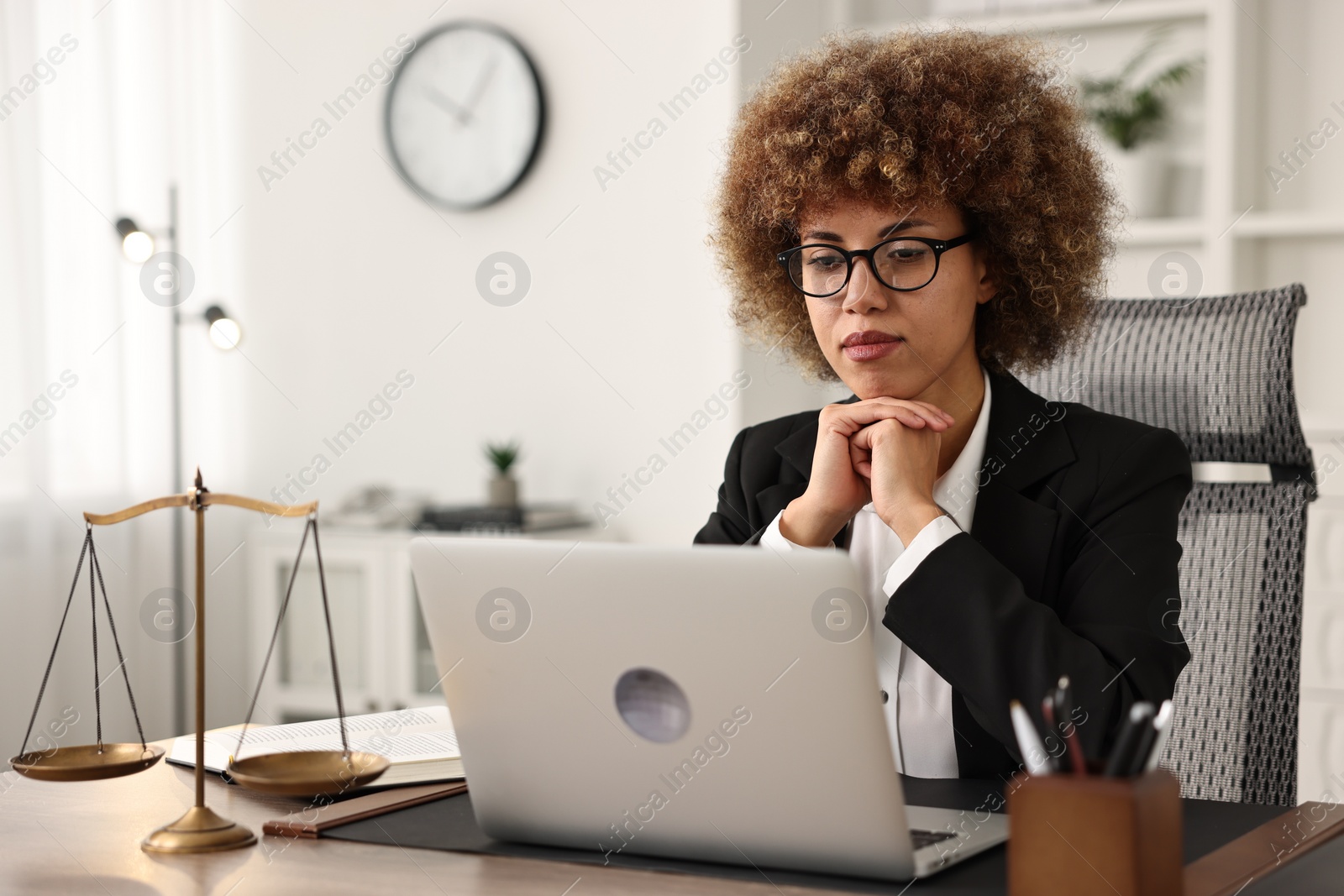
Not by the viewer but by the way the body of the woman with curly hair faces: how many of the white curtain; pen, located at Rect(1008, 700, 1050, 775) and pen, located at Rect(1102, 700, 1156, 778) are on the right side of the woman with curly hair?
1

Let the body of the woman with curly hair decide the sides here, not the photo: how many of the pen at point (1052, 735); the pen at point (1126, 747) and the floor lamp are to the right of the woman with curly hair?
1

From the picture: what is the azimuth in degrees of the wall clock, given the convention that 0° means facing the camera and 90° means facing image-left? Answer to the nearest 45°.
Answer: approximately 45°

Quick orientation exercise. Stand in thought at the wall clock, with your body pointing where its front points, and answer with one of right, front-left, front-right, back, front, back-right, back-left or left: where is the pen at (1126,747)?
front-left

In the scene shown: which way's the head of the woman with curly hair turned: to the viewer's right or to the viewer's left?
to the viewer's left

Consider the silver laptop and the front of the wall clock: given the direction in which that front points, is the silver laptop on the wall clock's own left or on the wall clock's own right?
on the wall clock's own left

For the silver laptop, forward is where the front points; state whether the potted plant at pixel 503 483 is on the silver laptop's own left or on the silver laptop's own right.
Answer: on the silver laptop's own left

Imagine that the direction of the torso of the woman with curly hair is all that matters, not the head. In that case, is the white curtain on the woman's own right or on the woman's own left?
on the woman's own right

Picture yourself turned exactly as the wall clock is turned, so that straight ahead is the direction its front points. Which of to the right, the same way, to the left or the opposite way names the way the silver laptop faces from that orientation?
the opposite way

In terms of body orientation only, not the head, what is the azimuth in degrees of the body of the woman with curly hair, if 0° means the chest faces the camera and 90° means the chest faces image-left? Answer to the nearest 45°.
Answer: approximately 45°

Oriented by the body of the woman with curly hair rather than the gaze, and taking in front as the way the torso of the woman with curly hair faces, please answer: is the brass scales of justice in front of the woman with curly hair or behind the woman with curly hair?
in front
